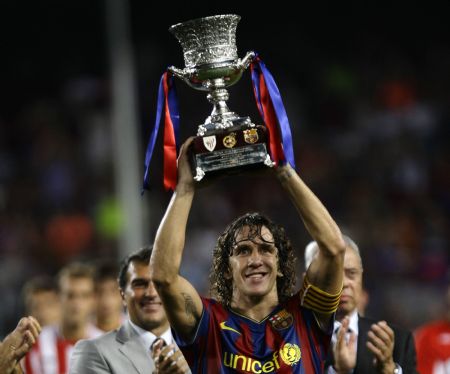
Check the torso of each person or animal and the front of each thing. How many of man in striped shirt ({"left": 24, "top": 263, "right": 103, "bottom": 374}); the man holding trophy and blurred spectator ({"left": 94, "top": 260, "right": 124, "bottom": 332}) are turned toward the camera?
3

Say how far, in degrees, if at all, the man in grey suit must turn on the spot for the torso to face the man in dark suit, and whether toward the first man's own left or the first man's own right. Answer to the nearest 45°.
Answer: approximately 45° to the first man's own left

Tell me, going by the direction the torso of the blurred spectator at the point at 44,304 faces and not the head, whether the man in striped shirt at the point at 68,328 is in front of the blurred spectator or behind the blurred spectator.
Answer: in front

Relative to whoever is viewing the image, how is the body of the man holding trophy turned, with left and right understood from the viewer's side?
facing the viewer

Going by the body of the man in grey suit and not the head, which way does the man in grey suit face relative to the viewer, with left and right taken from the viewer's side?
facing the viewer and to the right of the viewer

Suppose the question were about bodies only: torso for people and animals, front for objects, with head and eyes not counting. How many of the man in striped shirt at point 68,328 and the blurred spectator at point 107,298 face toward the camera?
2

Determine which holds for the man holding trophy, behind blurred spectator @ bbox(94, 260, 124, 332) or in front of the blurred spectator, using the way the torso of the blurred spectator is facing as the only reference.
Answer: in front

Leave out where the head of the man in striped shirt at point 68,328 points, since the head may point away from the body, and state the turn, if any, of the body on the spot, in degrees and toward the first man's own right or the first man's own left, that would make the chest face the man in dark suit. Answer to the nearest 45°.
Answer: approximately 45° to the first man's own left
